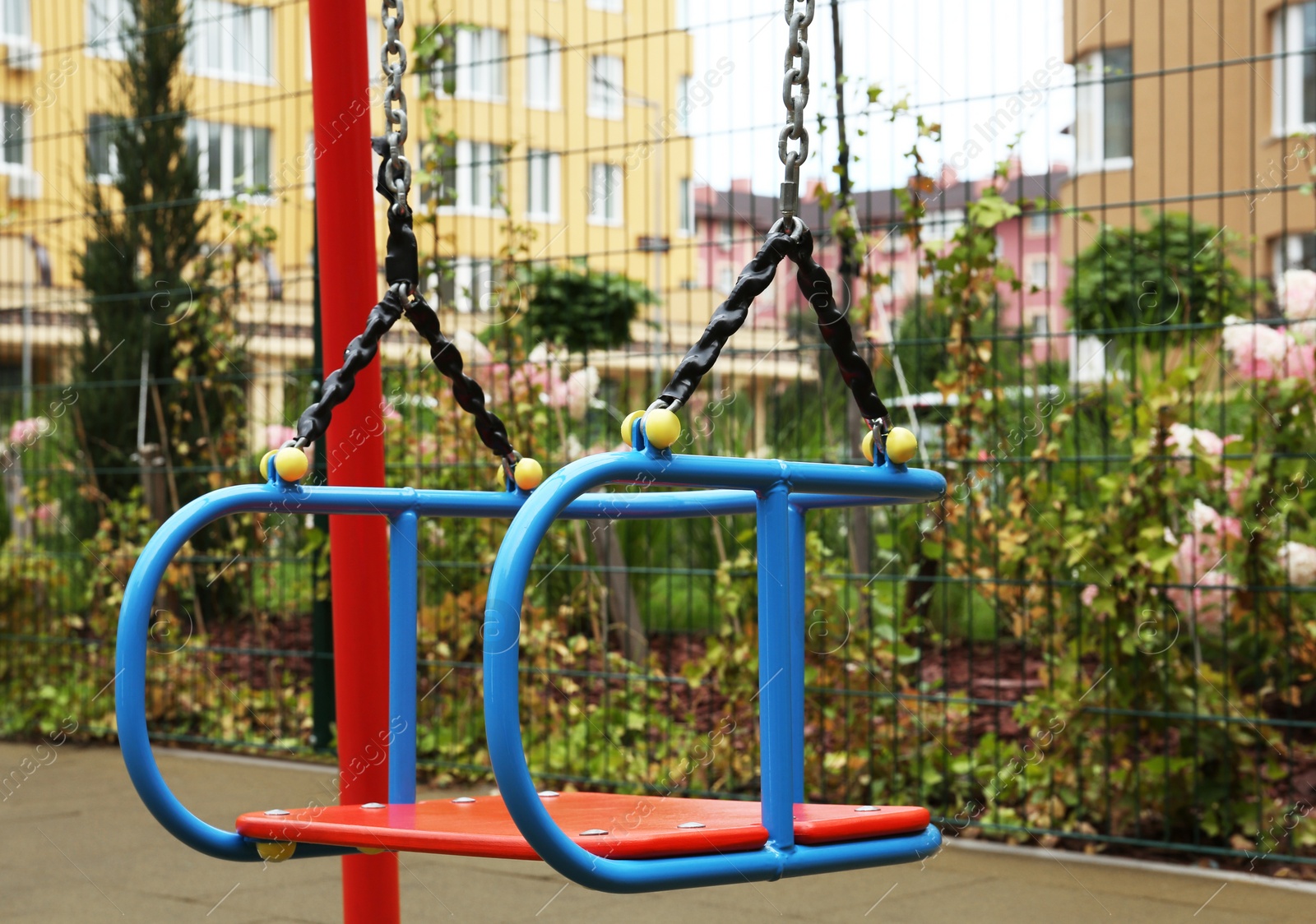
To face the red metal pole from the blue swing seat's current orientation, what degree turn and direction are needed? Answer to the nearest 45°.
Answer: approximately 90° to its right

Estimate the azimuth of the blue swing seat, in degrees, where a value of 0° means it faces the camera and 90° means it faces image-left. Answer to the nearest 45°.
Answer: approximately 45°

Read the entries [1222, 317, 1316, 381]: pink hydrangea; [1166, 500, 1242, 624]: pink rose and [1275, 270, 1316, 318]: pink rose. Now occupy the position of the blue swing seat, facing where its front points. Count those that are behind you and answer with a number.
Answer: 3

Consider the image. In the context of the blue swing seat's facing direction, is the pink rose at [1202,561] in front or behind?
behind

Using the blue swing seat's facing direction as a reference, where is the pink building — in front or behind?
behind

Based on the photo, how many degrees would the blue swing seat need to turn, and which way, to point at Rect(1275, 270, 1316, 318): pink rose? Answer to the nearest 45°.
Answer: approximately 180°
